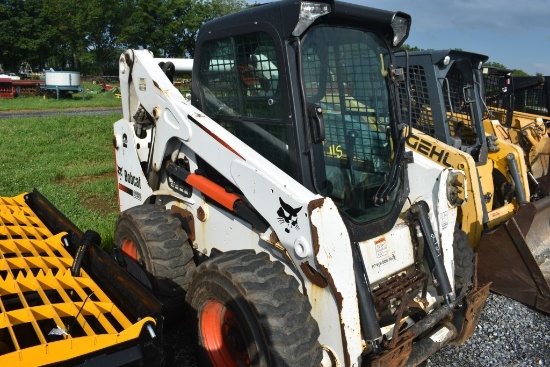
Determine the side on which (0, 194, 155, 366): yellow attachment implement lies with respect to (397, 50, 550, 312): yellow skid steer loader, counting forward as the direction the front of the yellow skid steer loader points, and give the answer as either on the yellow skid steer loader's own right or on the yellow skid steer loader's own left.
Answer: on the yellow skid steer loader's own right

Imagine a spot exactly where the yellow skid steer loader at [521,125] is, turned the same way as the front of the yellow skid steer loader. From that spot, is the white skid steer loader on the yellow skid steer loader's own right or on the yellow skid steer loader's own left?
on the yellow skid steer loader's own right

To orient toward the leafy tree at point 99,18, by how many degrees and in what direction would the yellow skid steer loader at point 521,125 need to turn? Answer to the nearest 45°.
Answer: approximately 180°

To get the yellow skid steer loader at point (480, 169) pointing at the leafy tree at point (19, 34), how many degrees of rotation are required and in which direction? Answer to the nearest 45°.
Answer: approximately 180°

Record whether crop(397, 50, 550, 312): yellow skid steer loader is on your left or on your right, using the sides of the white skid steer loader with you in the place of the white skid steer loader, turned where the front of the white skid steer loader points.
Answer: on your left
